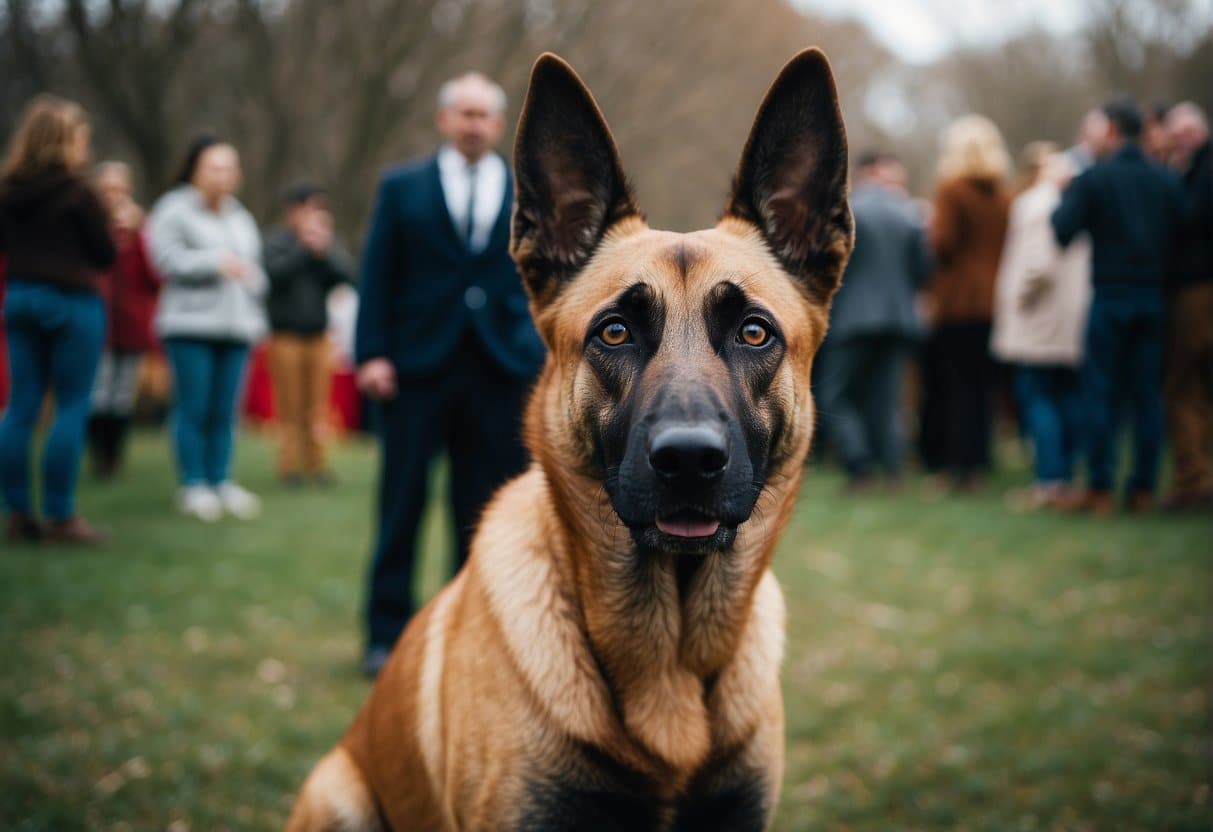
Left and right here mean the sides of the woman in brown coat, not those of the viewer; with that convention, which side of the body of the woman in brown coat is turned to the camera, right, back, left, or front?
back

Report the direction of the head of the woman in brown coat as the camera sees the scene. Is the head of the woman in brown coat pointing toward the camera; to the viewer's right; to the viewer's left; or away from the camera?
away from the camera

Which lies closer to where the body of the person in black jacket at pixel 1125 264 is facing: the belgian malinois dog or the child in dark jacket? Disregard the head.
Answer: the child in dark jacket

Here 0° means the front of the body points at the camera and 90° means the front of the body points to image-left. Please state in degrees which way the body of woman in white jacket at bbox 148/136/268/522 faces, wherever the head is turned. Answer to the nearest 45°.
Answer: approximately 315°

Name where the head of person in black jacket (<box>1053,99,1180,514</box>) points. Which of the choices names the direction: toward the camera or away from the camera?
away from the camera

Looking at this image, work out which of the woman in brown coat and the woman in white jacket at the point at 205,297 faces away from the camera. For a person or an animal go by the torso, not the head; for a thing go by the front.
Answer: the woman in brown coat

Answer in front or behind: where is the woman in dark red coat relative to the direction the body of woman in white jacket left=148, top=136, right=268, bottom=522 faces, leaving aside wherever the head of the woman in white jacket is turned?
behind

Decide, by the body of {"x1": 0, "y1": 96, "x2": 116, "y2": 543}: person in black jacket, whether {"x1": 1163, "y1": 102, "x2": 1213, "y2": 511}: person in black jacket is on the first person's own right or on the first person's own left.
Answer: on the first person's own right

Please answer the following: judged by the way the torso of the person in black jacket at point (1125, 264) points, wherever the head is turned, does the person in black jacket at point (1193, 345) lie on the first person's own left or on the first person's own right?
on the first person's own right
